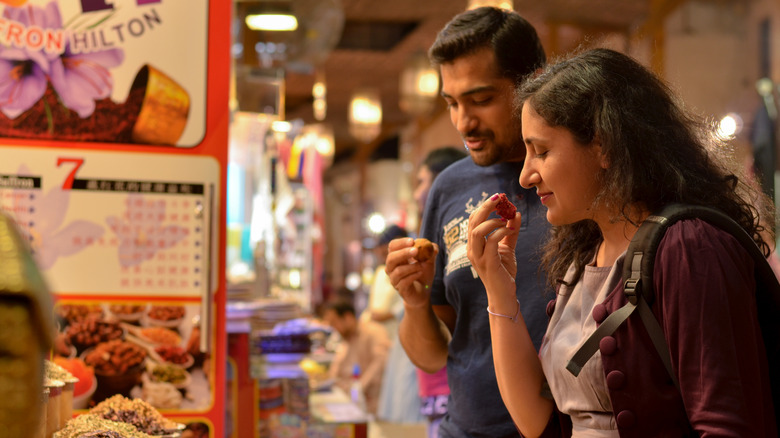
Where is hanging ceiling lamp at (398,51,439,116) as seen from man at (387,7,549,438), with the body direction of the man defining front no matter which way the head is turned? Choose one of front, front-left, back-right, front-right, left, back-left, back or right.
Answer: back-right

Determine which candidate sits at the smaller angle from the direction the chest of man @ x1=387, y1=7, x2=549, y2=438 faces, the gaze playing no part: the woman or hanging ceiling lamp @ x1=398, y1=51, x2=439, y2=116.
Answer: the woman

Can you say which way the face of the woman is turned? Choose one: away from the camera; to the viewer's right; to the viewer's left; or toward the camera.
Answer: to the viewer's left

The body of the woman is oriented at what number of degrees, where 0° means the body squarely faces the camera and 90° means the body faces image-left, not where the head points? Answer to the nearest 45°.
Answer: approximately 90°

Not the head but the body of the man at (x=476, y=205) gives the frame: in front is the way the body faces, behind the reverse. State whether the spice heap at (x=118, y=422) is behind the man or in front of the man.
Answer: in front

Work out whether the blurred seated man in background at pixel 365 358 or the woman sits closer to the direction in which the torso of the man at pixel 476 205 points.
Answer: the woman

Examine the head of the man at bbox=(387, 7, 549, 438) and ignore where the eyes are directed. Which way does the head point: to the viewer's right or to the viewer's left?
to the viewer's left

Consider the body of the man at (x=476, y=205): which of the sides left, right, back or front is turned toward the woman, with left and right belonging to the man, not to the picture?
left

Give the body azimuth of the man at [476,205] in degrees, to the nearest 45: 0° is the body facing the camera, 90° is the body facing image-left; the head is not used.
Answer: approximately 45°

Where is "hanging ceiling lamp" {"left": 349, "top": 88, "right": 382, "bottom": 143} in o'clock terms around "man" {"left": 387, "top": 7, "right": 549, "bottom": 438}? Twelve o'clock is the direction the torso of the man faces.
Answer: The hanging ceiling lamp is roughly at 4 o'clock from the man.
